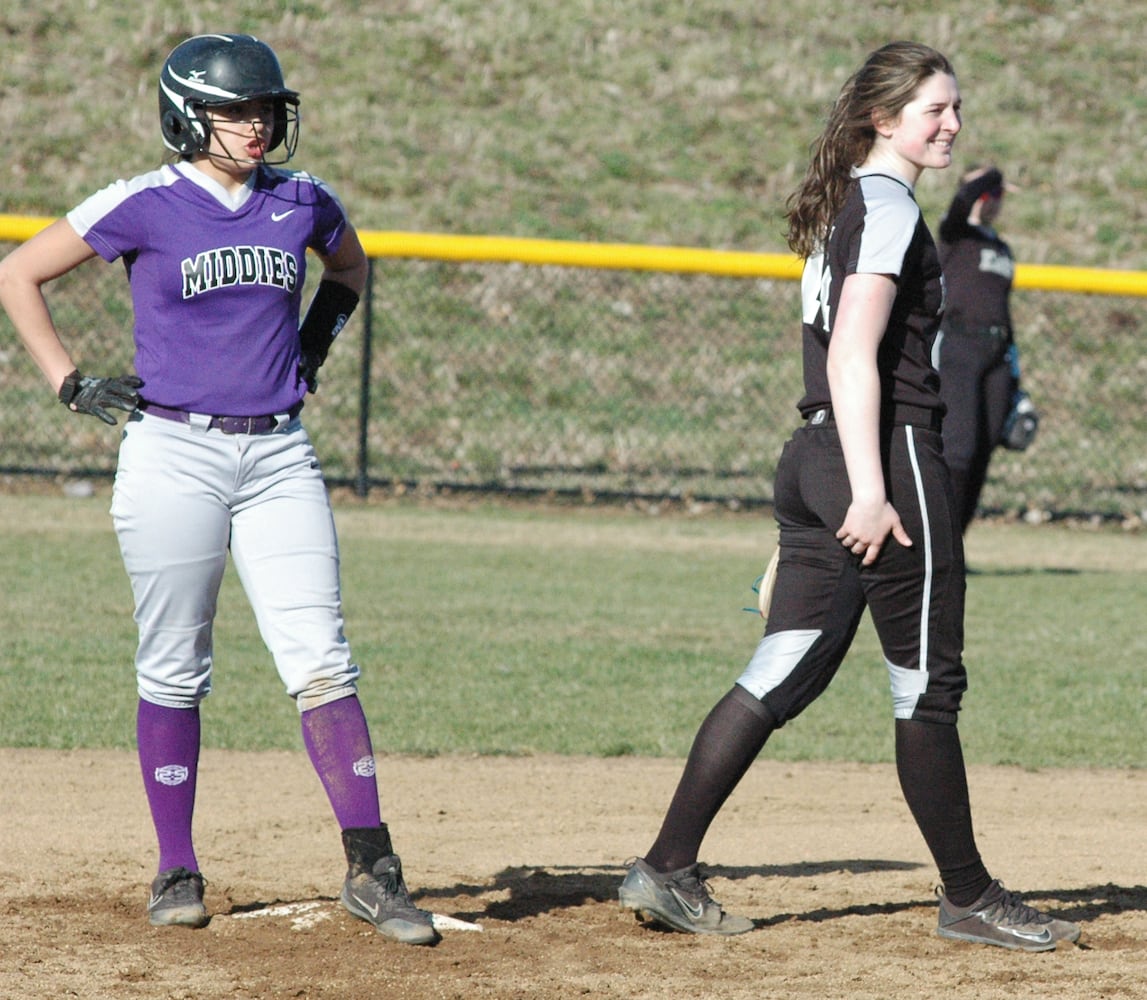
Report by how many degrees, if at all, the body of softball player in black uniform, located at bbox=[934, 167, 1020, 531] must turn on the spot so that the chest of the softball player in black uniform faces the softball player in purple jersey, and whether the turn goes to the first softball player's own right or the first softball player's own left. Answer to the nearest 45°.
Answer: approximately 45° to the first softball player's own right

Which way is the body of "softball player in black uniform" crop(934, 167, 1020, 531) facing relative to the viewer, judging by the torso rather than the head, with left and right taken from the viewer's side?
facing the viewer and to the right of the viewer

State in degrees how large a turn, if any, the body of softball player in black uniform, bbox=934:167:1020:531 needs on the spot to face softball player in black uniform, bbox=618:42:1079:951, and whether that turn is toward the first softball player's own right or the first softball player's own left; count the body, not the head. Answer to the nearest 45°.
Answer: approximately 45° to the first softball player's own right

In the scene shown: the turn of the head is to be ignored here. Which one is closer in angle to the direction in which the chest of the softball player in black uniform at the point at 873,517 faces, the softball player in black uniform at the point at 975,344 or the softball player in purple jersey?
the softball player in black uniform

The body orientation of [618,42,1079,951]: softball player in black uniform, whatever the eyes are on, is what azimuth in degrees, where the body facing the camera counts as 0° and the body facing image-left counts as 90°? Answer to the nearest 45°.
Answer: approximately 270°

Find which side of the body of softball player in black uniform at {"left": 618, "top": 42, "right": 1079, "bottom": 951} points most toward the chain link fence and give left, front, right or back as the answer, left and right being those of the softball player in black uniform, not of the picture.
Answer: left

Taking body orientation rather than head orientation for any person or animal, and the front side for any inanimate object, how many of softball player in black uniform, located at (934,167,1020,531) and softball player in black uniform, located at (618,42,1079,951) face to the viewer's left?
0

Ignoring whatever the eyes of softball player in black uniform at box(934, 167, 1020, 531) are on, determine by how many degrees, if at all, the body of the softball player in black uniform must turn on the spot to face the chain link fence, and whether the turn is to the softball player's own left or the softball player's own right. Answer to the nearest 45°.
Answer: approximately 180°

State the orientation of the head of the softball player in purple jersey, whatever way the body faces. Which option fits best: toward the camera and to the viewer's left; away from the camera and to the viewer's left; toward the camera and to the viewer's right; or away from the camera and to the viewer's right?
toward the camera and to the viewer's right
